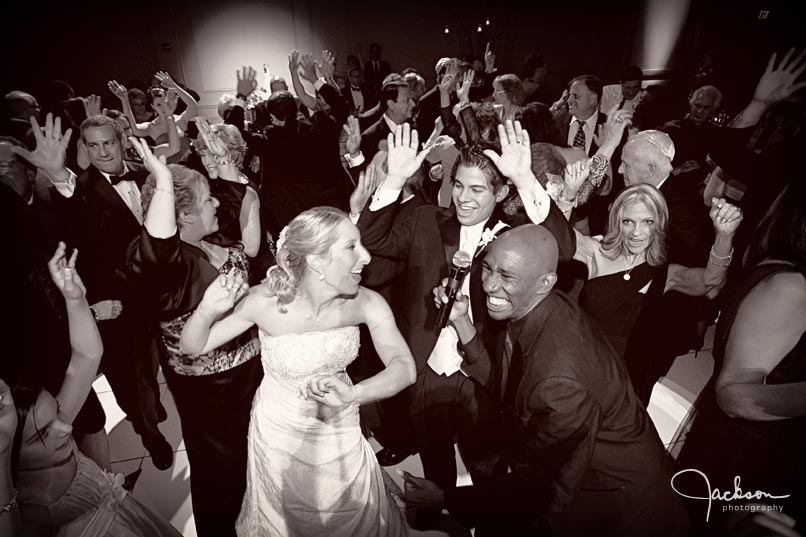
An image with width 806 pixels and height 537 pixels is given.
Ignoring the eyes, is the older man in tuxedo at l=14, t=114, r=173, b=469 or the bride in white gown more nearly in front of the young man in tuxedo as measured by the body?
the bride in white gown

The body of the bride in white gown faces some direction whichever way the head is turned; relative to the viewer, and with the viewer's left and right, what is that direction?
facing the viewer

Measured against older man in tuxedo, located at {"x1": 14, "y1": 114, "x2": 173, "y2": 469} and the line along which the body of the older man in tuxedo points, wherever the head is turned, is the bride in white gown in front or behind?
in front

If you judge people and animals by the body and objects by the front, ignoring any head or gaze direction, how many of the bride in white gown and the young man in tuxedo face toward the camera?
2

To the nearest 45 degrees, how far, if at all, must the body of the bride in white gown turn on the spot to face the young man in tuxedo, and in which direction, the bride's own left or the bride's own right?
approximately 135° to the bride's own left

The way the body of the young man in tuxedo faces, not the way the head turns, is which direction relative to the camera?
toward the camera

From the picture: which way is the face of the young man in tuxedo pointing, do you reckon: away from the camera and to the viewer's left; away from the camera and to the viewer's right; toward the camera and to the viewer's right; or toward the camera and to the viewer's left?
toward the camera and to the viewer's left

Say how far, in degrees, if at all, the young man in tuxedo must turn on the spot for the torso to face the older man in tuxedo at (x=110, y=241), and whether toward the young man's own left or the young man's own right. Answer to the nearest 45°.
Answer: approximately 90° to the young man's own right

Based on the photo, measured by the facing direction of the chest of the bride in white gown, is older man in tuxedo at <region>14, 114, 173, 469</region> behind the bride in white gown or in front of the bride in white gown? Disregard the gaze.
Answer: behind

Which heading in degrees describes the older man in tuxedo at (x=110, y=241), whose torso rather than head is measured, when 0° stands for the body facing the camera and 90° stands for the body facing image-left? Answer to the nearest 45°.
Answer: approximately 315°
